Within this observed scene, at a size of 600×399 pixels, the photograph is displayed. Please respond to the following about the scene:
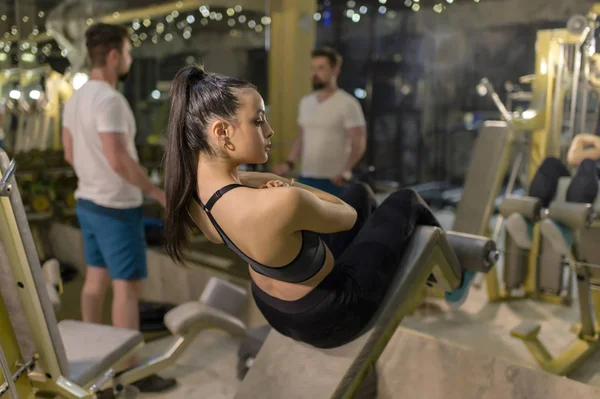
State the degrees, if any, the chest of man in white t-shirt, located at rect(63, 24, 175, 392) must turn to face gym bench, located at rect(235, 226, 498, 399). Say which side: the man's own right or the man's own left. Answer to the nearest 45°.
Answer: approximately 90° to the man's own right

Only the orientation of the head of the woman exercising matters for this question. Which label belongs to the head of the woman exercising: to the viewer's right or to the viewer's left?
to the viewer's right

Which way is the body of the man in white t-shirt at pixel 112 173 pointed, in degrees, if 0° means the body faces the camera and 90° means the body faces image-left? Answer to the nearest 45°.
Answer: approximately 225°

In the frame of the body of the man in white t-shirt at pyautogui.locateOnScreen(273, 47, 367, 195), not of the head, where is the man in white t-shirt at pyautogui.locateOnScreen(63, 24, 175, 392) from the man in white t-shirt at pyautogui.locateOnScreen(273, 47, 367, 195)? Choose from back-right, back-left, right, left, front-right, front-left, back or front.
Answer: front

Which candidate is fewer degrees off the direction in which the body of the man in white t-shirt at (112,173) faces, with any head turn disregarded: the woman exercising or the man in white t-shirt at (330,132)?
the man in white t-shirt

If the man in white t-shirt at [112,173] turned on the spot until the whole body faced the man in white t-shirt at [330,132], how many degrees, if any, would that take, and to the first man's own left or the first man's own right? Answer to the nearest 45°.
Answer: approximately 45° to the first man's own right

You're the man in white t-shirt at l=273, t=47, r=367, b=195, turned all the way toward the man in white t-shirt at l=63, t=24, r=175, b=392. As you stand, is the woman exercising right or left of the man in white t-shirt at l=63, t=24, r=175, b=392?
left

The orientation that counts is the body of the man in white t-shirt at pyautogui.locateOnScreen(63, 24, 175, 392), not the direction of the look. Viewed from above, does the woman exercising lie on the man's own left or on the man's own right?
on the man's own right

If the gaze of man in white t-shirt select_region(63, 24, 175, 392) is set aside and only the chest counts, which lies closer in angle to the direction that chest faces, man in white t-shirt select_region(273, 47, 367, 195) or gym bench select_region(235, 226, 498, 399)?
the man in white t-shirt

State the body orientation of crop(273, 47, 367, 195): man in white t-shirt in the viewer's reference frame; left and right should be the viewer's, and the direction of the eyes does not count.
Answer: facing the viewer and to the left of the viewer

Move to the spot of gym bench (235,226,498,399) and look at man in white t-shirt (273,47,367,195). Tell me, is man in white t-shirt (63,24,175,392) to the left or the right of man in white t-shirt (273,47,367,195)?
left

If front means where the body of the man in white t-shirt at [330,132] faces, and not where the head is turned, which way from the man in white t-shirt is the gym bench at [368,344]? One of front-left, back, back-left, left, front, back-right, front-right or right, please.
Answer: front-left
